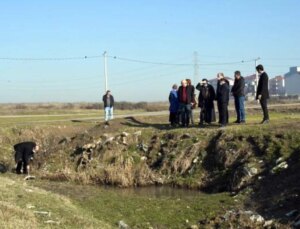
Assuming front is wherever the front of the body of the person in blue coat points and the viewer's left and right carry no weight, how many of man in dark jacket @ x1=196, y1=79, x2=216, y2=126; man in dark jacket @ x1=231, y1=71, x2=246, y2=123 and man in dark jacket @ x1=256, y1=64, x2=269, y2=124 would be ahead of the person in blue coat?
3

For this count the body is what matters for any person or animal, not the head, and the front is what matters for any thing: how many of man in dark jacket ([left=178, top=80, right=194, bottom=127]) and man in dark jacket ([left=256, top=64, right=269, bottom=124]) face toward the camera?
1

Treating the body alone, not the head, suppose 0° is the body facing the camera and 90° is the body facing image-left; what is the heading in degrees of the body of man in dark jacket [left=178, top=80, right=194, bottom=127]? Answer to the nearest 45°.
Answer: approximately 0°

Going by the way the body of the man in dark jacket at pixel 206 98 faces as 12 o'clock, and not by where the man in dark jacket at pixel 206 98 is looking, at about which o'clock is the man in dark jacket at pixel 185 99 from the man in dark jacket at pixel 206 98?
the man in dark jacket at pixel 185 99 is roughly at 3 o'clock from the man in dark jacket at pixel 206 98.

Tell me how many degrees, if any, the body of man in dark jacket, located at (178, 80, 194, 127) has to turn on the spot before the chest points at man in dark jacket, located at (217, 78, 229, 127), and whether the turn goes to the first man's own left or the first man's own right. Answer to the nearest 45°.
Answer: approximately 45° to the first man's own left

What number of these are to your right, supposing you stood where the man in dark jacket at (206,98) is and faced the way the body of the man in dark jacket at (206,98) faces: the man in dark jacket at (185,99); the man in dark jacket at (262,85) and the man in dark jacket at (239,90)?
1

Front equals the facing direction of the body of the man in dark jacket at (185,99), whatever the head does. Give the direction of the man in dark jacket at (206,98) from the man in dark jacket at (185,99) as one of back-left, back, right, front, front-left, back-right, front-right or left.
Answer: left

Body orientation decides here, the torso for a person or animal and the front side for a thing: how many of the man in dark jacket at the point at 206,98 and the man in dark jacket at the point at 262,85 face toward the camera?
1

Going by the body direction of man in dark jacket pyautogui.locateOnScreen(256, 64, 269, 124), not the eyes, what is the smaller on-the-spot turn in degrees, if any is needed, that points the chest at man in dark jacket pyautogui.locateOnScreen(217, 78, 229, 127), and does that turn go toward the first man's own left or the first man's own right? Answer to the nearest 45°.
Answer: approximately 45° to the first man's own right

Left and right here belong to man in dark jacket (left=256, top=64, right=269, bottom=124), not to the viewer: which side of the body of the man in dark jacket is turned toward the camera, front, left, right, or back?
left

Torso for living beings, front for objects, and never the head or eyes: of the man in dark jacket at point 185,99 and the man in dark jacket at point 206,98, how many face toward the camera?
2
